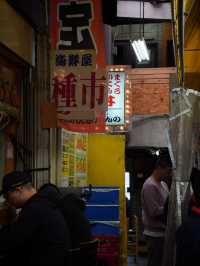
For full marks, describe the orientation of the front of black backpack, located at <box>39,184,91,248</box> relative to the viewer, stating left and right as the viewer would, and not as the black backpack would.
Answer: facing to the right of the viewer

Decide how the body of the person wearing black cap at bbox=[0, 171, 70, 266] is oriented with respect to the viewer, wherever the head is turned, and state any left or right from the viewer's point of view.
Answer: facing to the left of the viewer

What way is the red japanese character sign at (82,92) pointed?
toward the camera

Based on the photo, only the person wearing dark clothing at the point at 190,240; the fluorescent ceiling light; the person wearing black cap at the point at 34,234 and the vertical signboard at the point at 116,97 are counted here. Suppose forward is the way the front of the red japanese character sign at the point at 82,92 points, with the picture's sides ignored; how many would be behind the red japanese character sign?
2

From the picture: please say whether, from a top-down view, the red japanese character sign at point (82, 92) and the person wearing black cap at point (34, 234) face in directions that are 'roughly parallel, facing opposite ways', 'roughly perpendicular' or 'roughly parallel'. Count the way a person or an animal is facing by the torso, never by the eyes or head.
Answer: roughly perpendicular

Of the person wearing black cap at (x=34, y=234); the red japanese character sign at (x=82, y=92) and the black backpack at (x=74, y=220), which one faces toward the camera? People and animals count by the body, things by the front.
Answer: the red japanese character sign
